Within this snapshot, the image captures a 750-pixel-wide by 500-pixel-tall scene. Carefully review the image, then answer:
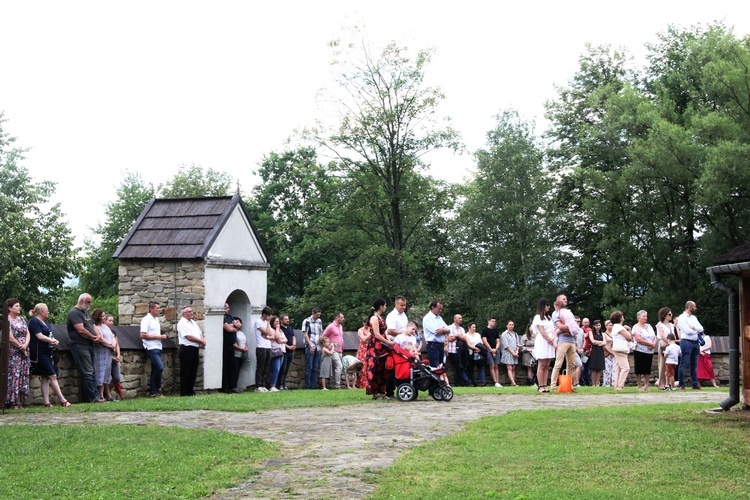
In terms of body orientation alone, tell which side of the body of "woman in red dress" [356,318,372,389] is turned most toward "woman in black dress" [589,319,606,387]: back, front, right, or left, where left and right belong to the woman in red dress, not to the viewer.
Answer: left

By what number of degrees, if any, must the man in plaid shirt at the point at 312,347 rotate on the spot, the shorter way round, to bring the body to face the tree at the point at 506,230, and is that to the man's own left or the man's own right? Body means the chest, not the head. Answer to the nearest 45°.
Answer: approximately 135° to the man's own left

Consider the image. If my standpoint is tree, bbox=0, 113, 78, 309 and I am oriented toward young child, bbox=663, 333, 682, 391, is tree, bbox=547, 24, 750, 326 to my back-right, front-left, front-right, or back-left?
front-left

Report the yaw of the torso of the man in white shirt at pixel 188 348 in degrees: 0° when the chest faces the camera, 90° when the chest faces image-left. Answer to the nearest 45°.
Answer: approximately 315°

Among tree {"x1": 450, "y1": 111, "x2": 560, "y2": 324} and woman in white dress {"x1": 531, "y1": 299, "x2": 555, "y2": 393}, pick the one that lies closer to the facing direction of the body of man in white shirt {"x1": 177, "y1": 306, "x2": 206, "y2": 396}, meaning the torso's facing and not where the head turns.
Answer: the woman in white dress

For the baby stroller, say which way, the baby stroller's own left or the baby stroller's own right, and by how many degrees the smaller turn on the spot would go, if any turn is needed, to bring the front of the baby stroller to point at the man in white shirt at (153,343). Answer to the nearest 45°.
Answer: approximately 135° to the baby stroller's own left

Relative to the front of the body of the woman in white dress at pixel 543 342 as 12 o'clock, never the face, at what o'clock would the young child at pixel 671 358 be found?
The young child is roughly at 9 o'clock from the woman in white dress.

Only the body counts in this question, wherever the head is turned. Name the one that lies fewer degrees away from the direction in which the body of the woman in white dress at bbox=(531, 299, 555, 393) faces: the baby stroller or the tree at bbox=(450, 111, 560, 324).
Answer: the baby stroller

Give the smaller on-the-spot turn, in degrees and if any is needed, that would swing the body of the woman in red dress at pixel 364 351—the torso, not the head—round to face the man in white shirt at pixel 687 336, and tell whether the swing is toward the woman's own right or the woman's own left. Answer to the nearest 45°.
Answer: approximately 45° to the woman's own left

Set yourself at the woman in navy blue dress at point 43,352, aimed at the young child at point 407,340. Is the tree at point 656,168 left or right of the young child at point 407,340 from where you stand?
left
